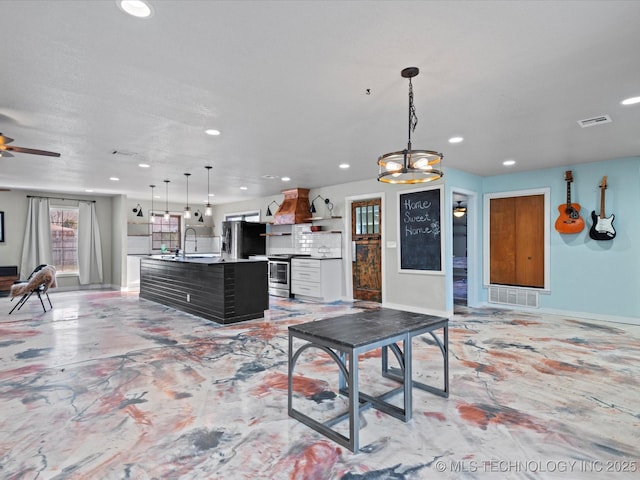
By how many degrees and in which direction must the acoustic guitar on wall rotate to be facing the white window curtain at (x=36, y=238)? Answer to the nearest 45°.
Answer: approximately 90° to its right

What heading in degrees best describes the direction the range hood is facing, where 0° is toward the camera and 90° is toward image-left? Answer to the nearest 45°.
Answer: approximately 45°

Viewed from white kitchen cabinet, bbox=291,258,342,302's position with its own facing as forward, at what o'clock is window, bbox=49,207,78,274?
The window is roughly at 2 o'clock from the white kitchen cabinet.

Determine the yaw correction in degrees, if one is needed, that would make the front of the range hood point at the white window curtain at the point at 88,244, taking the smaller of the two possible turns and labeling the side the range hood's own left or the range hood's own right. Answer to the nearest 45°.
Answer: approximately 45° to the range hood's own right

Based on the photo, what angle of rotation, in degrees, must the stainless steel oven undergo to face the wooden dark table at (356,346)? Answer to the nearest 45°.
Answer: approximately 45° to its left

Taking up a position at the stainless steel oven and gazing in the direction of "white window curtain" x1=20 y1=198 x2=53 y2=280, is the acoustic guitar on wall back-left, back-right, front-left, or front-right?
back-left

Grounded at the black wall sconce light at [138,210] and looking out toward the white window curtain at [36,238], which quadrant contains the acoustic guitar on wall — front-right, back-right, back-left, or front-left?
back-left

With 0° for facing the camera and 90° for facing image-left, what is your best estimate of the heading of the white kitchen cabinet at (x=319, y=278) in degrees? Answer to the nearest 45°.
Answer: approximately 45°

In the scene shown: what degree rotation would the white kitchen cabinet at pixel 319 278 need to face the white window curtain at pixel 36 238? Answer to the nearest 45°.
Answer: approximately 45° to its right

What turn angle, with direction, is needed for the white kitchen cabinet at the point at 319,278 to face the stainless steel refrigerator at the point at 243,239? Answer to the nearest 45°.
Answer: approximately 90° to its right

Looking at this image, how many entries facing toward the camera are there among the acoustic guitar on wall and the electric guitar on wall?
2
